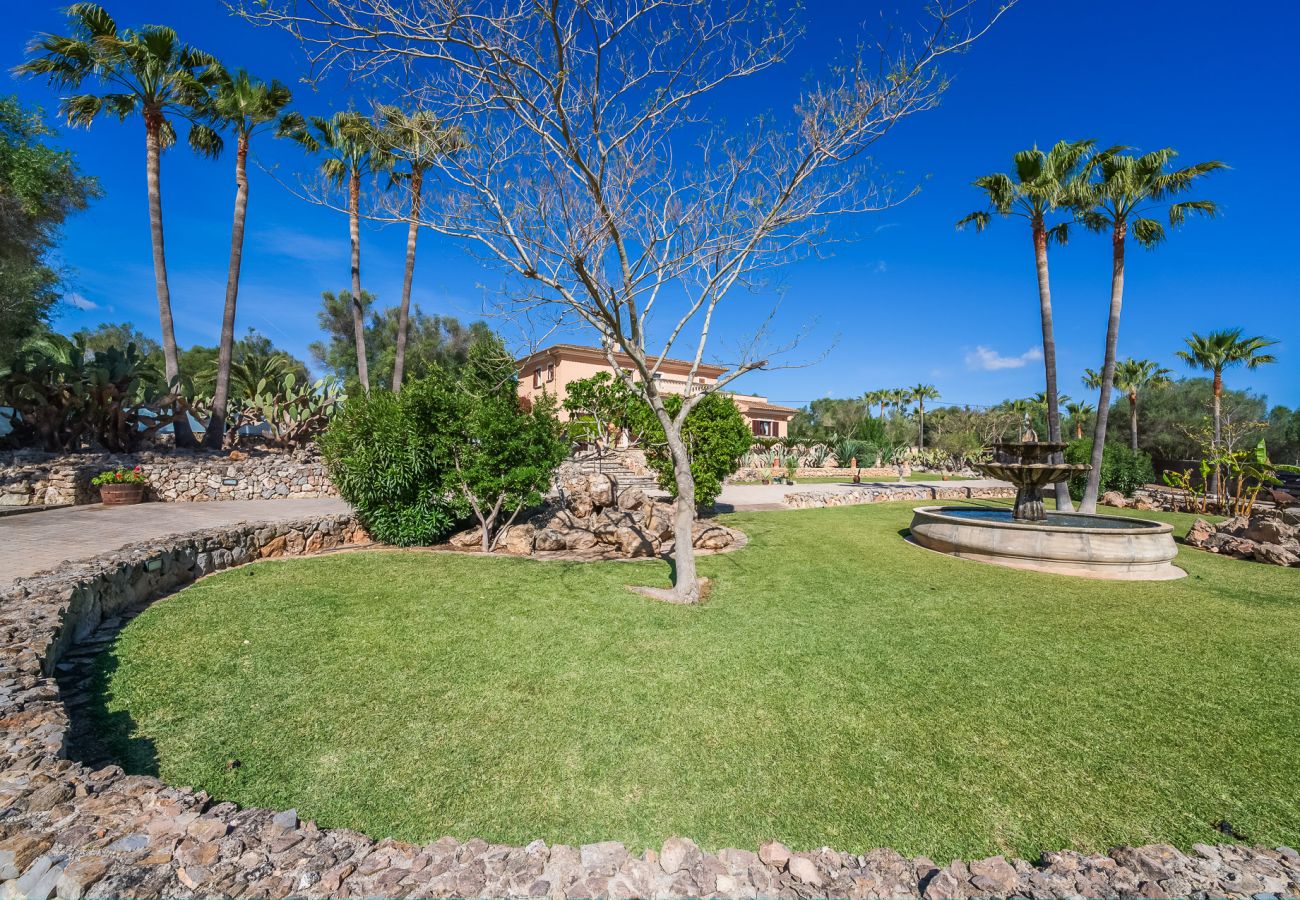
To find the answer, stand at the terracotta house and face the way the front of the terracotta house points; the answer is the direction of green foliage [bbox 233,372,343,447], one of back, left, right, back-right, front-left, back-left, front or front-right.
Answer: right

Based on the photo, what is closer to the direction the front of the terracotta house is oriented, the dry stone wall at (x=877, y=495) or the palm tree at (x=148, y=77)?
the dry stone wall

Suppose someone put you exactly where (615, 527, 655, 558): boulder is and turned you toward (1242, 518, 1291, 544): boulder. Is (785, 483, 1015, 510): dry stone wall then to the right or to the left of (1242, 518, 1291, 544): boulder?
left

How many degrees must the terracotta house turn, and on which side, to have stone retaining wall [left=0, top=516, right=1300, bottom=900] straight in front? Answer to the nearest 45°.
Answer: approximately 45° to its right

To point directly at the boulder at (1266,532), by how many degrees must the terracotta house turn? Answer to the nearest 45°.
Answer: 0° — it already faces it

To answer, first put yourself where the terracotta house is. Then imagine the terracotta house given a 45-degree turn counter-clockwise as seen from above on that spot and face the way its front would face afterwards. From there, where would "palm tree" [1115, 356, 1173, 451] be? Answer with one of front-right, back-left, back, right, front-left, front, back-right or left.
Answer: front

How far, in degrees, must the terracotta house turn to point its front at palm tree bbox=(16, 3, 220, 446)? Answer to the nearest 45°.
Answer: approximately 90° to its right

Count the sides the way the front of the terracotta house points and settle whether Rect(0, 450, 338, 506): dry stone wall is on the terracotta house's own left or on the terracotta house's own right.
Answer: on the terracotta house's own right

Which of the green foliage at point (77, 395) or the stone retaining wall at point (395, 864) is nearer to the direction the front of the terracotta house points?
the stone retaining wall

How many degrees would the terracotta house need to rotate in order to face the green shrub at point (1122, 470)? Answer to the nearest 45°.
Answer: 0° — it already faces it

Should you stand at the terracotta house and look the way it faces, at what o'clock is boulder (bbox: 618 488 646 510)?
The boulder is roughly at 1 o'clock from the terracotta house.

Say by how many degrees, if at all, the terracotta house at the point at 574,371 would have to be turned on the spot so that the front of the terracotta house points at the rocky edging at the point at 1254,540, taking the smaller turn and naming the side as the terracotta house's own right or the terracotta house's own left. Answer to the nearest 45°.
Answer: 0° — it already faces it

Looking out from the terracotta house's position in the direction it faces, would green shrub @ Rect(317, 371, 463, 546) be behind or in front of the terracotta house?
in front

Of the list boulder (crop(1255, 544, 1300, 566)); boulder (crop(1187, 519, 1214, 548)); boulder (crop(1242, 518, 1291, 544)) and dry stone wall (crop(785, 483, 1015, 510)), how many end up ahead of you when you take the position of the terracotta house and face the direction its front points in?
4

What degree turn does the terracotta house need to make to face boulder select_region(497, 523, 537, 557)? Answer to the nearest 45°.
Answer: approximately 45° to its right

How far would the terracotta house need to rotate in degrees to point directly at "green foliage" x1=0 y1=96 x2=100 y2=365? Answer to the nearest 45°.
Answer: approximately 90° to its right

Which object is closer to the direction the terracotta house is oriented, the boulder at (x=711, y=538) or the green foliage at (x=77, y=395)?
the boulder

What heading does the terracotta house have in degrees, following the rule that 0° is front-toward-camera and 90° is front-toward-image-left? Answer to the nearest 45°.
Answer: approximately 315°

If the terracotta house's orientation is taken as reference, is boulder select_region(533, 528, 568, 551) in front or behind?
in front

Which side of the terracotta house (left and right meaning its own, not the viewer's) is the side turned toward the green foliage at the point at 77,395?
right
